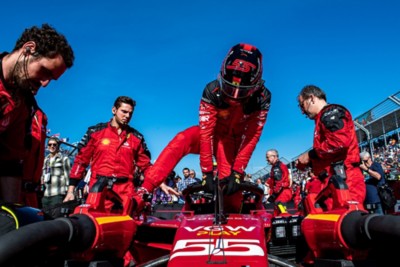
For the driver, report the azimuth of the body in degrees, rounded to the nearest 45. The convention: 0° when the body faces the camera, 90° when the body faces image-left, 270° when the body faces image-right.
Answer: approximately 0°
